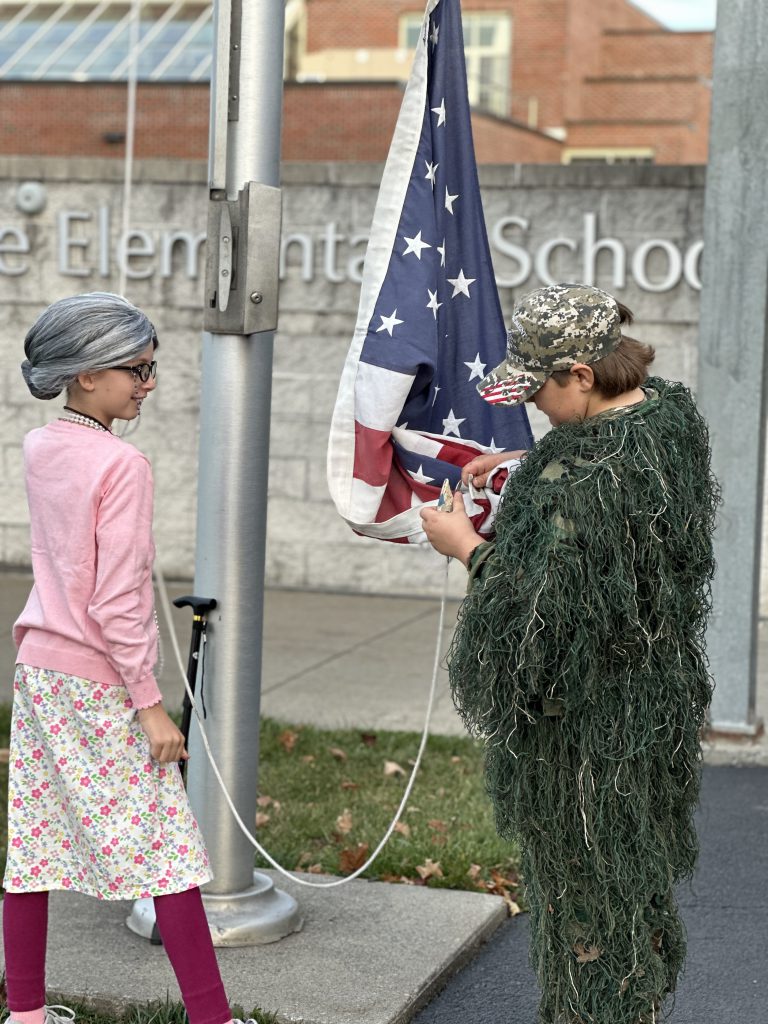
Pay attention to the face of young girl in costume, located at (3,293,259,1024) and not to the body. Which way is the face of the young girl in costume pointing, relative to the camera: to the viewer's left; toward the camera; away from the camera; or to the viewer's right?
to the viewer's right

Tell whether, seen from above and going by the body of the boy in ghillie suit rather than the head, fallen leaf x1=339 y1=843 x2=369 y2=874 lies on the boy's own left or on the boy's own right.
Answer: on the boy's own right

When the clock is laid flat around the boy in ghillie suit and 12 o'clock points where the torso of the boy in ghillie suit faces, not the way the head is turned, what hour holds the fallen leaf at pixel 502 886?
The fallen leaf is roughly at 3 o'clock from the boy in ghillie suit.

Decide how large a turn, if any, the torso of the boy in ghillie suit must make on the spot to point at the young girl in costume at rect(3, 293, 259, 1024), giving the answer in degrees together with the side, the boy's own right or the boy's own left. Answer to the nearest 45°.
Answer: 0° — they already face them

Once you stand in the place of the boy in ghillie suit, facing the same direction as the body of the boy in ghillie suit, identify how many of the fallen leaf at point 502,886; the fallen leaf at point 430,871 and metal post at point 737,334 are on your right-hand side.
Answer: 3

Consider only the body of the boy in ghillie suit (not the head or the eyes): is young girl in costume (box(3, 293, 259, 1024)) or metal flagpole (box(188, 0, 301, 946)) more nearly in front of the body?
the young girl in costume

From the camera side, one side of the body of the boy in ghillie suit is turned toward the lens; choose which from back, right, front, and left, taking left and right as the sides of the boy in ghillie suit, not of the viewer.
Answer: left

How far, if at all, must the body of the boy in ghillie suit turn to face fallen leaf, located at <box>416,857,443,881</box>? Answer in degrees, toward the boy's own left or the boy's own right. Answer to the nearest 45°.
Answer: approximately 90° to the boy's own right

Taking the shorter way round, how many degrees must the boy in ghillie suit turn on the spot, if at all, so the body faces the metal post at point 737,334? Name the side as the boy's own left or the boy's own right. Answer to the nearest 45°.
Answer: approximately 90° to the boy's own right

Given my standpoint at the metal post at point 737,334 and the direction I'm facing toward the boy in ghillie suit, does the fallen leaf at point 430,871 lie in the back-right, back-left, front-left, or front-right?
front-right

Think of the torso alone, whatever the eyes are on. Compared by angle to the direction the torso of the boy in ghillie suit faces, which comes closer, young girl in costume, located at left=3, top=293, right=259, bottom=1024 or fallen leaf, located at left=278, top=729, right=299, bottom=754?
the young girl in costume
